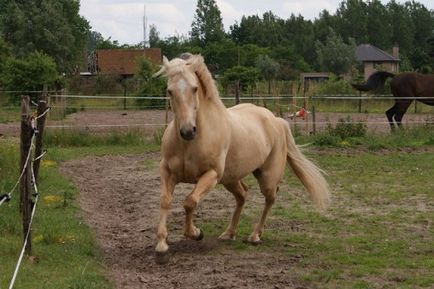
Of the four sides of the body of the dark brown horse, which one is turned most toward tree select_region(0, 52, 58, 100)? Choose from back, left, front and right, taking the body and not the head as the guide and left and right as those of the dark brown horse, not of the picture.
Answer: back

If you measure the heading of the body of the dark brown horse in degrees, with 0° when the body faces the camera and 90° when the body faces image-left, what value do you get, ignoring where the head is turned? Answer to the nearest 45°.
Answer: approximately 270°

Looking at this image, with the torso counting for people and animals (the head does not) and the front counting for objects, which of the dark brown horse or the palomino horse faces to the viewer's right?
the dark brown horse

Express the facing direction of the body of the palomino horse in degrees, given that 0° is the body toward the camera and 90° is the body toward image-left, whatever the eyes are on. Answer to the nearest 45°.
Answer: approximately 45°

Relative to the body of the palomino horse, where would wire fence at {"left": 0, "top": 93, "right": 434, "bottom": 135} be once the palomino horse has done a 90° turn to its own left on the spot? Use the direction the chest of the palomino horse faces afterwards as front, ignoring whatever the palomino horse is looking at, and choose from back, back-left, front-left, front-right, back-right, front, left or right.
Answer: back-left
